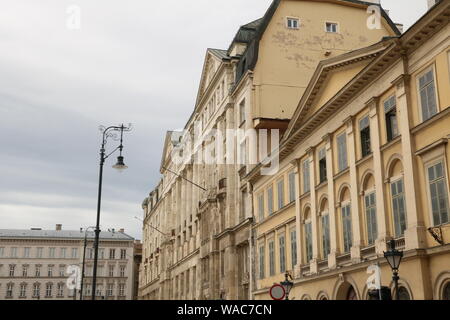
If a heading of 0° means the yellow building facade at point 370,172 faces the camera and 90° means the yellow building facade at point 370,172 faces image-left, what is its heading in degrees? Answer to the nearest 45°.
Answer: approximately 45°
